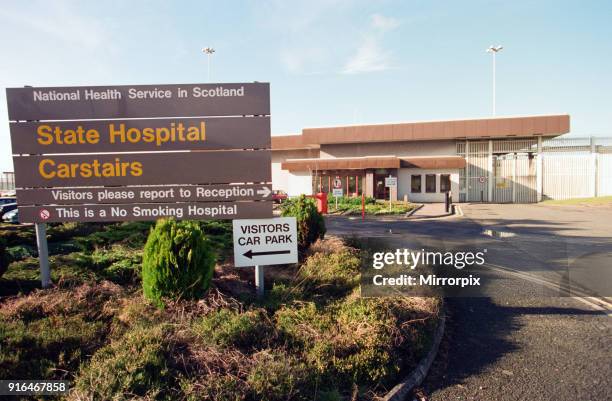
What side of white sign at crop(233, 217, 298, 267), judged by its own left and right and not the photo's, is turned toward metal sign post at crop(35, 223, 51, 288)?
right

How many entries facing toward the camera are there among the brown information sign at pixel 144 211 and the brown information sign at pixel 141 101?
2

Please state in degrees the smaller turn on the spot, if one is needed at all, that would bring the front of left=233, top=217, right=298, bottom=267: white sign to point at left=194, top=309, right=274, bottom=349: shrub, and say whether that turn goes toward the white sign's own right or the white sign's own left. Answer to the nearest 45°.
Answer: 0° — it already faces it

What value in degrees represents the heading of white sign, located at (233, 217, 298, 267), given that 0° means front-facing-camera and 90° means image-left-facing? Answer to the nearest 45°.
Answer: approximately 0°

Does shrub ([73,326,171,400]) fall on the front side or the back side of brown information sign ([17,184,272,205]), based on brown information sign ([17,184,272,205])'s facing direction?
on the front side

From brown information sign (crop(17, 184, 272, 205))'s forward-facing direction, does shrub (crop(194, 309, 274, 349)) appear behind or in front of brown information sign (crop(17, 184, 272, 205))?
in front

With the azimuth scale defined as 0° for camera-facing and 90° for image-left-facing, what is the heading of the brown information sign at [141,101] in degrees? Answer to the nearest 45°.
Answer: approximately 0°
